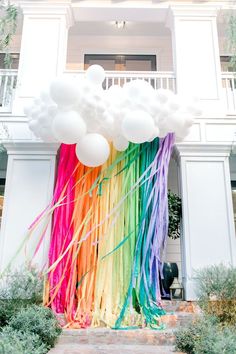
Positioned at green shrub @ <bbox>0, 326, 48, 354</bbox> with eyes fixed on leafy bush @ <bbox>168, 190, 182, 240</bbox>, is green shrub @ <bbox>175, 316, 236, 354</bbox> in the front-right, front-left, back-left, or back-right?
front-right

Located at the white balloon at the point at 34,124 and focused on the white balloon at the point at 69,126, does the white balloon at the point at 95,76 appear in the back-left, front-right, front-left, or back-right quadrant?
front-left

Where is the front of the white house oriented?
toward the camera
